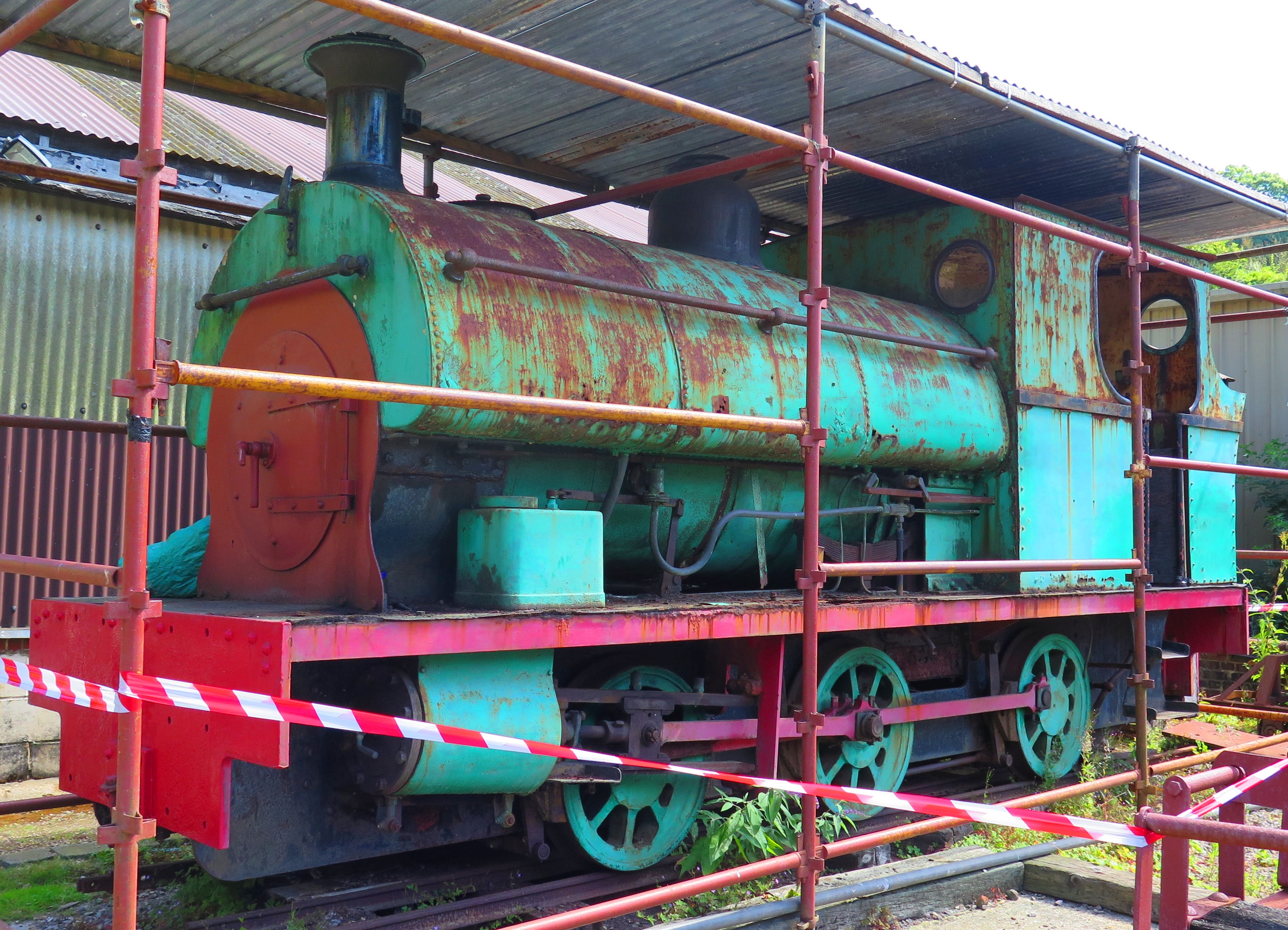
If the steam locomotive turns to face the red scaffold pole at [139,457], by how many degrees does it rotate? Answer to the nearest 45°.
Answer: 0° — it already faces it

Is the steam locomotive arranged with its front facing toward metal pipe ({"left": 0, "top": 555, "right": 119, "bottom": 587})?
yes

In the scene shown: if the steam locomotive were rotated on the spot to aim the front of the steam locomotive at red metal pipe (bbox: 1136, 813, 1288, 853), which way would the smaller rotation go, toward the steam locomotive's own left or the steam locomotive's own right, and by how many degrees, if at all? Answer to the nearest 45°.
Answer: approximately 90° to the steam locomotive's own left

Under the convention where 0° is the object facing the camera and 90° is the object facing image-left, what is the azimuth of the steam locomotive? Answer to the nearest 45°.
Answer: approximately 45°

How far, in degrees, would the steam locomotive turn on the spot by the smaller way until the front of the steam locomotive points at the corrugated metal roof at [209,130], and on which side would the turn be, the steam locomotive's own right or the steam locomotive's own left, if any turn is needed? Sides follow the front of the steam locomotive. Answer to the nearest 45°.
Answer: approximately 90° to the steam locomotive's own right

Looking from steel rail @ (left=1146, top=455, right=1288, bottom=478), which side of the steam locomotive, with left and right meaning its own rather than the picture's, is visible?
back

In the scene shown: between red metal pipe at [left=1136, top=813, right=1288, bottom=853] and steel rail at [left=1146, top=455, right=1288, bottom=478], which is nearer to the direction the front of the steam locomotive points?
the red metal pipe
